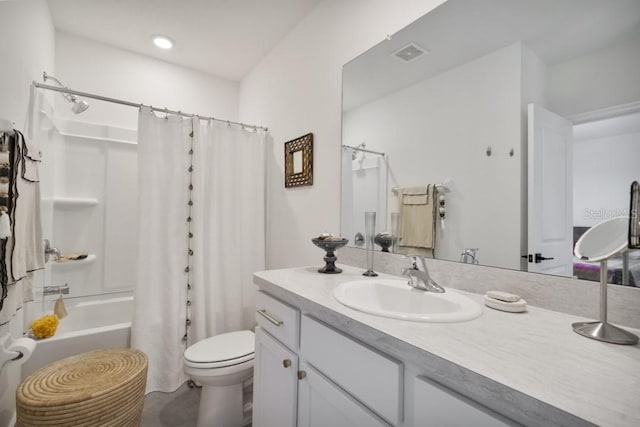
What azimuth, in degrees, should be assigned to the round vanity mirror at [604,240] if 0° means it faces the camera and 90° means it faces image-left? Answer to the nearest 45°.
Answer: approximately 45°

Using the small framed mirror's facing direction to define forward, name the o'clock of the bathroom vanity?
The bathroom vanity is roughly at 10 o'clock from the small framed mirror.

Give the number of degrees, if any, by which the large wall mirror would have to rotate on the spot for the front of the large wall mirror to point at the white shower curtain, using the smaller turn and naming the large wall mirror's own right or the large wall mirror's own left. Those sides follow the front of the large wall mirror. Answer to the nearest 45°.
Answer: approximately 45° to the large wall mirror's own right

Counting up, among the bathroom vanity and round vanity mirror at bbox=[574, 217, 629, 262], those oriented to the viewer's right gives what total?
0

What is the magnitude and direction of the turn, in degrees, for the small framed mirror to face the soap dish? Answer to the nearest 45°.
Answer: approximately 90° to its left

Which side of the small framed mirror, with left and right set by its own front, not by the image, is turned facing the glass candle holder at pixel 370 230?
left
